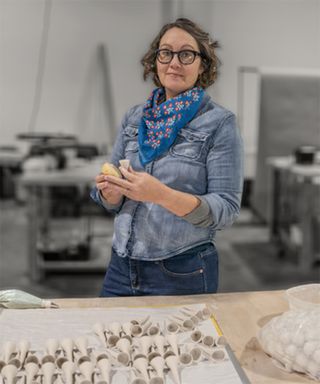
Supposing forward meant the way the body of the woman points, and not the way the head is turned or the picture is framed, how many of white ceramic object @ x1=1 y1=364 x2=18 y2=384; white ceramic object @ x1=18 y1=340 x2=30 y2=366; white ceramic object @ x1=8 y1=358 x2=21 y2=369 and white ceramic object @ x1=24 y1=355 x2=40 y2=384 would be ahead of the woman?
4

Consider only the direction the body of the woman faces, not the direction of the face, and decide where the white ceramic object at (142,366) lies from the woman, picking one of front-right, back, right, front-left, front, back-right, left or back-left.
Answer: front-left

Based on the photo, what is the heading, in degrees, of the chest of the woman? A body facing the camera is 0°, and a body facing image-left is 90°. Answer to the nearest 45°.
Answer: approximately 45°

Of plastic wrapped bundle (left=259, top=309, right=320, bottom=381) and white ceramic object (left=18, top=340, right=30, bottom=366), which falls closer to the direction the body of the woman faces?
the white ceramic object

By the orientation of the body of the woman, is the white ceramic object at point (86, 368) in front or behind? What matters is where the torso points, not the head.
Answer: in front

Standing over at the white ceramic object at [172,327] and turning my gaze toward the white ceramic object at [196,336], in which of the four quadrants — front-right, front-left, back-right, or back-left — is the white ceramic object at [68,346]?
back-right

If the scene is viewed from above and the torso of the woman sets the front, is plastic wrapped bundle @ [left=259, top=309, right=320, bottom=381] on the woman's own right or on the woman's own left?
on the woman's own left

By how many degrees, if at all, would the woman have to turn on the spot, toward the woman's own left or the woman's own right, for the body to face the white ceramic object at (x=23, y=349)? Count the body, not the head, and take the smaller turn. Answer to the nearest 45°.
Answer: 0° — they already face it
